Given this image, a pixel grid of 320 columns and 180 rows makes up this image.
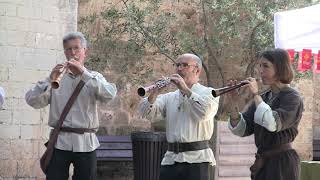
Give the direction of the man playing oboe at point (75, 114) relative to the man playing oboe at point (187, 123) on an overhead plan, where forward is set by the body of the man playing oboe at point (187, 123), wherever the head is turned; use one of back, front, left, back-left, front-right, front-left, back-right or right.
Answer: front-right

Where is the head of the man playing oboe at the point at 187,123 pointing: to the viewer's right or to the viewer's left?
to the viewer's left

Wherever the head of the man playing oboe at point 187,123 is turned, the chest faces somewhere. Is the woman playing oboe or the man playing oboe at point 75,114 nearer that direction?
the man playing oboe

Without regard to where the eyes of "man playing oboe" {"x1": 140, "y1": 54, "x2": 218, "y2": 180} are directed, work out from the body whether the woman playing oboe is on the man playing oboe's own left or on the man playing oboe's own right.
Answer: on the man playing oboe's own left

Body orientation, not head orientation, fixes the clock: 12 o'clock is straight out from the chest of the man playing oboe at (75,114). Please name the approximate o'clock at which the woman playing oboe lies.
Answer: The woman playing oboe is roughly at 10 o'clock from the man playing oboe.

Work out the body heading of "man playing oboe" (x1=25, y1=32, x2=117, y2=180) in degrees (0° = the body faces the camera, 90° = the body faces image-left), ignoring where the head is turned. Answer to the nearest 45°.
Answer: approximately 0°

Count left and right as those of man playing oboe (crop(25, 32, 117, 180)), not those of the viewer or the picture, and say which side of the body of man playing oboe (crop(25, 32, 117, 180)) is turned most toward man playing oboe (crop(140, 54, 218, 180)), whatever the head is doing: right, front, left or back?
left

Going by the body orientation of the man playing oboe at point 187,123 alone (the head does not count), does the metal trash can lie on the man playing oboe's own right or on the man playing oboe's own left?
on the man playing oboe's own right

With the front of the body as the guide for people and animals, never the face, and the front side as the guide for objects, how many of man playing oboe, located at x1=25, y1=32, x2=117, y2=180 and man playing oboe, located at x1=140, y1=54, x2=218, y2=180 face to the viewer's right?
0

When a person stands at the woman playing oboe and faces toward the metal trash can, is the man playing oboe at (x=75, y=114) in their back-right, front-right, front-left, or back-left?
front-left
